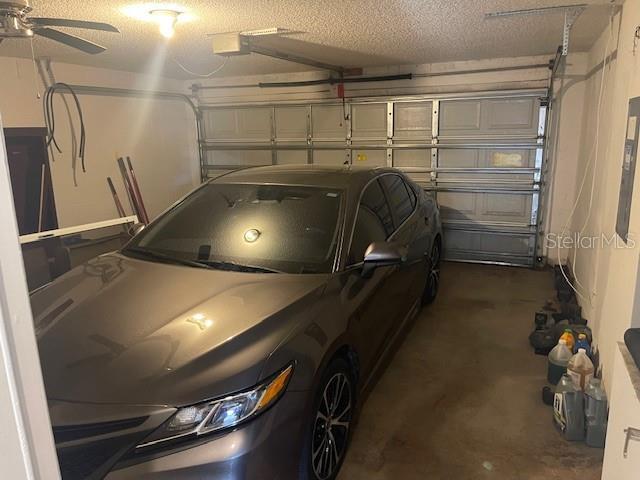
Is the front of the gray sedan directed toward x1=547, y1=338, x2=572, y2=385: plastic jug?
no

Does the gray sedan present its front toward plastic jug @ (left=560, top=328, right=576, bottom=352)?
no

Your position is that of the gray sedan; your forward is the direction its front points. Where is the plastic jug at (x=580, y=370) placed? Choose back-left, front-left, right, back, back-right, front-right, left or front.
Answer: back-left

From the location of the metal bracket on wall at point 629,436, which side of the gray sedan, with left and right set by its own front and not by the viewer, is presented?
left

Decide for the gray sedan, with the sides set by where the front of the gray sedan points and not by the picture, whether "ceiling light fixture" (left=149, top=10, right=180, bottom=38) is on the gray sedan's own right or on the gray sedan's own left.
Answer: on the gray sedan's own right

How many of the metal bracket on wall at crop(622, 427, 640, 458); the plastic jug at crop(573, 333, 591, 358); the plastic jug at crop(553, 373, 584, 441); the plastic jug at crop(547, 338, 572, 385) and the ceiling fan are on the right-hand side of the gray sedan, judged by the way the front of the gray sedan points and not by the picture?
1

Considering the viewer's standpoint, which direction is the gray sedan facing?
facing the viewer and to the left of the viewer

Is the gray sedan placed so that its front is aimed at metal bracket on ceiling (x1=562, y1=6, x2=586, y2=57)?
no
